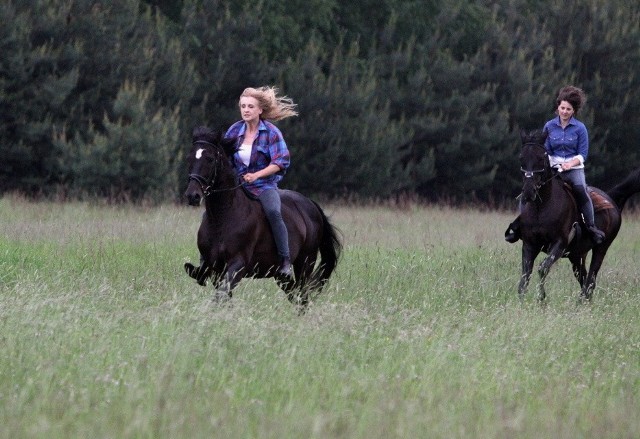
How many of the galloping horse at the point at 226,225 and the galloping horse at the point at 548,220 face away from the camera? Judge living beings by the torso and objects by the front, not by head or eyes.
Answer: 0

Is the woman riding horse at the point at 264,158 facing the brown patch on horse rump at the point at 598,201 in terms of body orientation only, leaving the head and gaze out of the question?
no

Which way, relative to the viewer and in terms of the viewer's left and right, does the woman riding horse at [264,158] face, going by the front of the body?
facing the viewer and to the left of the viewer

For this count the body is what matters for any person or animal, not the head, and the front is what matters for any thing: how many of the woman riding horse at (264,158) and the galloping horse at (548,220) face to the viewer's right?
0

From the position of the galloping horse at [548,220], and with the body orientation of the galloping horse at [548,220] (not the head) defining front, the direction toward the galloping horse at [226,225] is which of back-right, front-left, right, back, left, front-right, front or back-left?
front

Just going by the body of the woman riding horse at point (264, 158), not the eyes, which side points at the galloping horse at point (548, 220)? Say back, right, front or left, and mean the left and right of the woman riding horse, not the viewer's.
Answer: back

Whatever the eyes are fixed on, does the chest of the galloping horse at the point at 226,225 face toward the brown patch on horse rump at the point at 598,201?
no

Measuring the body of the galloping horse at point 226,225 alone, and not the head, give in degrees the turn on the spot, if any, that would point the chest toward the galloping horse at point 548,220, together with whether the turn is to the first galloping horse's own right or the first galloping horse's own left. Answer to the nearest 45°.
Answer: approximately 180°

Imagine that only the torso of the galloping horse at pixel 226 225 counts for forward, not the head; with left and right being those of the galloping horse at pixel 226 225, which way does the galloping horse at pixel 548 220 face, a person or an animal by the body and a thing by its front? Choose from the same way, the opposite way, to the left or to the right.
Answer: the same way

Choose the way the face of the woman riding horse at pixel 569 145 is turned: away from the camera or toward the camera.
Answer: toward the camera

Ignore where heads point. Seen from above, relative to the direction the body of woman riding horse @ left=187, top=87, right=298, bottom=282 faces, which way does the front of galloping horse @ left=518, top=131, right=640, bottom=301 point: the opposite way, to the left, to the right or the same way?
the same way
